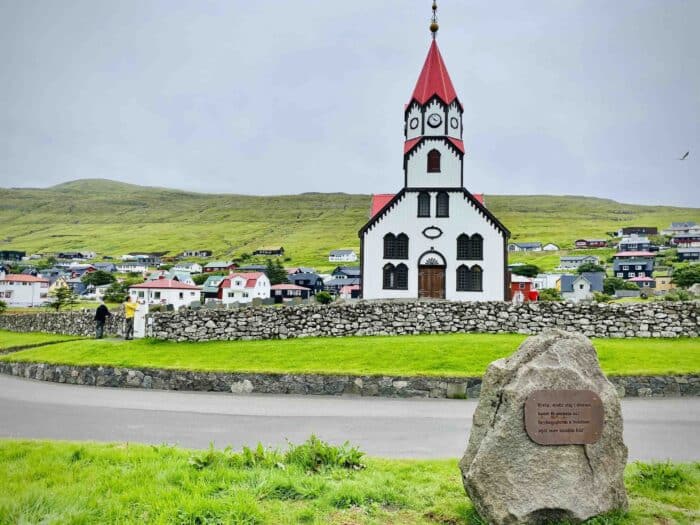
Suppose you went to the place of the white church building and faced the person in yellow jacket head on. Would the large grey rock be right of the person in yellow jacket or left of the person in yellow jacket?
left

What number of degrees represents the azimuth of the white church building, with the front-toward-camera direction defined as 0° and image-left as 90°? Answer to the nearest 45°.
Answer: approximately 0°

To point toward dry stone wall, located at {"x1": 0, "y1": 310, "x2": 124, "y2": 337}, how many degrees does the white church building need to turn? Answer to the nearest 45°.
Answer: approximately 90° to its right

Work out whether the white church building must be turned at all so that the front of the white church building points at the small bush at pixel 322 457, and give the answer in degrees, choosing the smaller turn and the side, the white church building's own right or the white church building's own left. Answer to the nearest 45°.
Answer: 0° — it already faces it

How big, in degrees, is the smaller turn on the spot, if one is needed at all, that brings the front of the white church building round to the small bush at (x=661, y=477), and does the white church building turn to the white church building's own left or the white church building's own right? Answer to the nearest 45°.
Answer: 0° — it already faces it

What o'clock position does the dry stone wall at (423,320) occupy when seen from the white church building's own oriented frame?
The dry stone wall is roughly at 12 o'clock from the white church building.

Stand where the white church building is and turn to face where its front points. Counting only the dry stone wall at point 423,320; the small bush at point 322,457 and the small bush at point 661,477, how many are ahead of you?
3

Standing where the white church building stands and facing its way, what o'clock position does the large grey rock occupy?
The large grey rock is roughly at 12 o'clock from the white church building.
